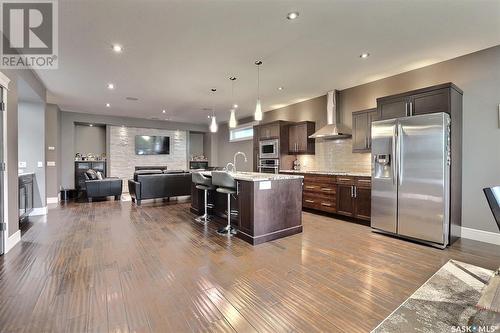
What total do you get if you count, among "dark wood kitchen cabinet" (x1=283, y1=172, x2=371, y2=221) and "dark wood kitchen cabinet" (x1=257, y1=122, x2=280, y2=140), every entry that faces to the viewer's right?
0

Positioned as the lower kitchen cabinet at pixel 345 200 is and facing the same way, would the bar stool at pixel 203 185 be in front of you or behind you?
in front

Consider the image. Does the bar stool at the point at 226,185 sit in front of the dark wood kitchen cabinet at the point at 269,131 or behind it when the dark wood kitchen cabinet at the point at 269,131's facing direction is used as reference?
in front

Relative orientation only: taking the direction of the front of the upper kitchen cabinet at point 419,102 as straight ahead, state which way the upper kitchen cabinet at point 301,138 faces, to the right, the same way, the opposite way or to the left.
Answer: the same way

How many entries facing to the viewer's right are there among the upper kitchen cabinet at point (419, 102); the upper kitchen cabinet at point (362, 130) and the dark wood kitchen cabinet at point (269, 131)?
0

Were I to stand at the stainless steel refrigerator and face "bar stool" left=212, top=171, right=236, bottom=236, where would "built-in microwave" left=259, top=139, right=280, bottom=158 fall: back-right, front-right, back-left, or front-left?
front-right

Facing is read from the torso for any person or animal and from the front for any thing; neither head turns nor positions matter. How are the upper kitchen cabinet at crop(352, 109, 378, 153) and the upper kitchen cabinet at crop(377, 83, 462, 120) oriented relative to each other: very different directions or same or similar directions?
same or similar directions

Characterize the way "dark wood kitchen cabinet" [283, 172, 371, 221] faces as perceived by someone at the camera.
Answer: facing the viewer and to the left of the viewer

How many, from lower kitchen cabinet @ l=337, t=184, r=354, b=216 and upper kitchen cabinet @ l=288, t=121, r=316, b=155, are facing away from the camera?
0

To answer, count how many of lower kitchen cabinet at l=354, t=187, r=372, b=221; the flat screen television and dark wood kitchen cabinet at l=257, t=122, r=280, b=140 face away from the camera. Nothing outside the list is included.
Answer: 0

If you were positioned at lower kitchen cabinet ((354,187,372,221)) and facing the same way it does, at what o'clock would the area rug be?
The area rug is roughly at 10 o'clock from the lower kitchen cabinet.

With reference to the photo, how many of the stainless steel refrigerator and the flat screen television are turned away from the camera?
0
